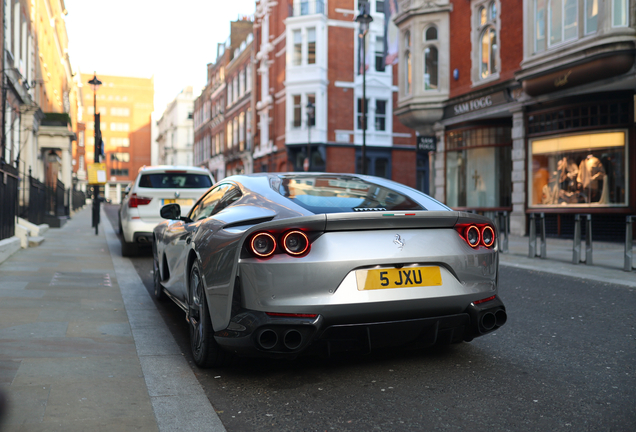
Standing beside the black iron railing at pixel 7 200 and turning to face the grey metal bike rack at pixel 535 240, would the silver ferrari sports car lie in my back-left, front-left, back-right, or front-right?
front-right

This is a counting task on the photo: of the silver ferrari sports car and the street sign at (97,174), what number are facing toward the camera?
1

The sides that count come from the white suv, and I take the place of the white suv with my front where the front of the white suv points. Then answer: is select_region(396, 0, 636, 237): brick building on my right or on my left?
on my right

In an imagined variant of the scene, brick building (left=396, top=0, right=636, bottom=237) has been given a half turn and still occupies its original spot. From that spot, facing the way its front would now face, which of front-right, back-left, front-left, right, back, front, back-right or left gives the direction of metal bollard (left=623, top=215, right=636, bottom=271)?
back-right

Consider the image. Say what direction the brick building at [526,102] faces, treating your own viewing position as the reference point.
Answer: facing the viewer and to the left of the viewer

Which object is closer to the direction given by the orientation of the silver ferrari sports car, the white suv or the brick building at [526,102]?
the white suv

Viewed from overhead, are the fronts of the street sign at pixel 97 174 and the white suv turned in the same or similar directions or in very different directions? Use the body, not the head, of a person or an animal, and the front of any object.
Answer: very different directions

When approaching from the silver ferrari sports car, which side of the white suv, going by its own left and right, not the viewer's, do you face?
back

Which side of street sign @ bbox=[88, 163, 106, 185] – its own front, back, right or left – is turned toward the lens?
front

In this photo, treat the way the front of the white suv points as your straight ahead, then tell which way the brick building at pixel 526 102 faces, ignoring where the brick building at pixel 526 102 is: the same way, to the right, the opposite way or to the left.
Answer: to the left

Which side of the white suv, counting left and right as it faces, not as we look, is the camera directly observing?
back

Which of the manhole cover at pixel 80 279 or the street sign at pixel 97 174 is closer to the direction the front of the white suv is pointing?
the street sign

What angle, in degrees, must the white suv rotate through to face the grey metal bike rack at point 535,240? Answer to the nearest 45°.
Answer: approximately 90° to its right

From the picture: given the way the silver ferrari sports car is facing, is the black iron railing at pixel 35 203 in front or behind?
in front

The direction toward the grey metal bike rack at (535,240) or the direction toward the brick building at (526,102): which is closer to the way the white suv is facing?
the brick building

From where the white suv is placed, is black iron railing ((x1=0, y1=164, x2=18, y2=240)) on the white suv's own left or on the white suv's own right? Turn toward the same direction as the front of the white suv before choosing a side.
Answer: on the white suv's own left

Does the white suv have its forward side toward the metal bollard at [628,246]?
no

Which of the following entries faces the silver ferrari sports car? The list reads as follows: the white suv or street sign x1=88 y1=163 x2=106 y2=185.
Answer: the street sign

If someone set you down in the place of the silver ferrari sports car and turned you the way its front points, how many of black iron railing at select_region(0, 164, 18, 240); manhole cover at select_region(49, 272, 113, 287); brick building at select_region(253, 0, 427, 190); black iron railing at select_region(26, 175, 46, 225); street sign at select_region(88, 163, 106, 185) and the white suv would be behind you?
0
